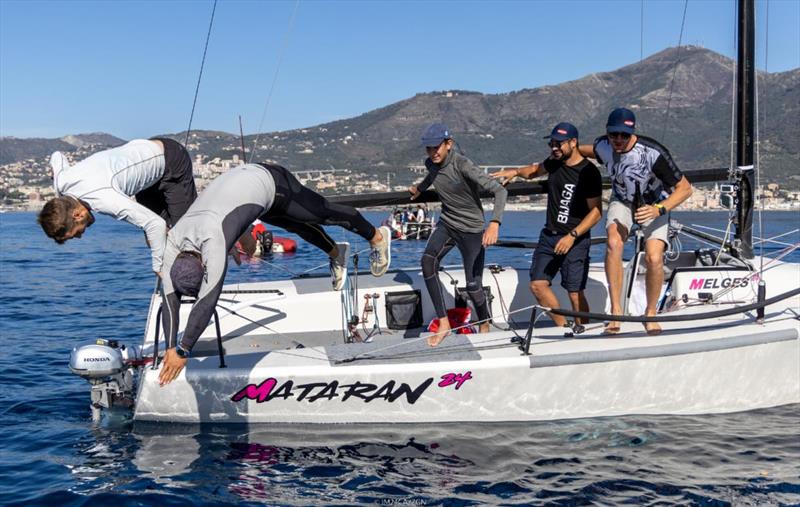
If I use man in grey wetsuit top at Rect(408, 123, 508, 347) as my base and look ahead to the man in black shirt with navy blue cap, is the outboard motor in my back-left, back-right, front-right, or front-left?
back-right

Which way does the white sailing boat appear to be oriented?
to the viewer's right

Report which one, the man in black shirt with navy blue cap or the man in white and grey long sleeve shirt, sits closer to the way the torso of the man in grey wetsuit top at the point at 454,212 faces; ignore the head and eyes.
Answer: the man in white and grey long sleeve shirt

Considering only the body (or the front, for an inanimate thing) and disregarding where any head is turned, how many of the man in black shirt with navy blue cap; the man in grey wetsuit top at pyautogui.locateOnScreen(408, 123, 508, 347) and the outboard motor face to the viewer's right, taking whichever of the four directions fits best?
1

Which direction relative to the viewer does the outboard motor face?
to the viewer's right

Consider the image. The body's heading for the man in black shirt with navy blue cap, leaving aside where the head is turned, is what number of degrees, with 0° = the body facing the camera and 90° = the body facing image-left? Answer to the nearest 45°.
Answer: approximately 45°

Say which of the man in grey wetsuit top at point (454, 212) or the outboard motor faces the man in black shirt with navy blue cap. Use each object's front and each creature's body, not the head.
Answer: the outboard motor

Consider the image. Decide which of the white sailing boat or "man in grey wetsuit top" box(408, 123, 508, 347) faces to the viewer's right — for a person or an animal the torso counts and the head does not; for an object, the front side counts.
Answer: the white sailing boat

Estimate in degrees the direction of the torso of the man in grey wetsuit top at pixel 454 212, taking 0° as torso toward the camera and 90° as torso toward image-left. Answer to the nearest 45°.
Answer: approximately 45°
